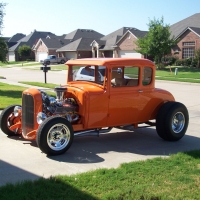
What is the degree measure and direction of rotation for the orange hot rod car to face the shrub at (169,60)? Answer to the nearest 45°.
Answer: approximately 135° to its right

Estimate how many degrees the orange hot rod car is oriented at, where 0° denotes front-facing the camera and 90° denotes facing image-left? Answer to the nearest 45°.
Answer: approximately 45°

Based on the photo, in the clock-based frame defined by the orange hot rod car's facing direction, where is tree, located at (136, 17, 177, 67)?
The tree is roughly at 5 o'clock from the orange hot rod car.

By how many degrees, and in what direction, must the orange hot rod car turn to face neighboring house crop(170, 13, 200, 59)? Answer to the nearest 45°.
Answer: approximately 135° to its right
